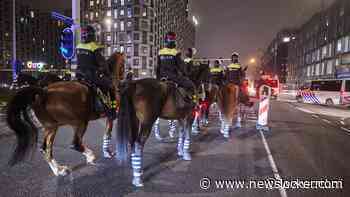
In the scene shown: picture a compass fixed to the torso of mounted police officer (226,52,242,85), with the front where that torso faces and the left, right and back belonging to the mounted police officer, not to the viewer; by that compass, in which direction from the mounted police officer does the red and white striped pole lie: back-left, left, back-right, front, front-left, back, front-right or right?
front-right

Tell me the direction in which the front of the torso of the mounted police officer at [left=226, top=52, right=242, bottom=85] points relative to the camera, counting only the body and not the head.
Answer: away from the camera

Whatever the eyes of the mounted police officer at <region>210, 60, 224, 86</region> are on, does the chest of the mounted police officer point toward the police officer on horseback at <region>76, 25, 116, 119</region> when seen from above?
no

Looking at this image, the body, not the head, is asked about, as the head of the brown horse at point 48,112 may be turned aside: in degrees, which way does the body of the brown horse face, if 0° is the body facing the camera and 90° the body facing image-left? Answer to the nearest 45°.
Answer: approximately 225°

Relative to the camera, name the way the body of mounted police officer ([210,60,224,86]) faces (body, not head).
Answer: away from the camera

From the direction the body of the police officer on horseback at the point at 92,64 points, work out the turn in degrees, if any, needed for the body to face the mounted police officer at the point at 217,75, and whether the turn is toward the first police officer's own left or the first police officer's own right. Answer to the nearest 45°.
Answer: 0° — they already face them

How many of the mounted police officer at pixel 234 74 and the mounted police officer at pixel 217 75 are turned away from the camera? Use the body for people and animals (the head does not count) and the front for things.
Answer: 2

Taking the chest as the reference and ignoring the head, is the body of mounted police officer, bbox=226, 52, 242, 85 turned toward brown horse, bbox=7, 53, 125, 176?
no

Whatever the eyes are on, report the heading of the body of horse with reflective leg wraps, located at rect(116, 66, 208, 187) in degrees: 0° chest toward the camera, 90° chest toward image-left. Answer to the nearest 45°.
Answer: approximately 225°

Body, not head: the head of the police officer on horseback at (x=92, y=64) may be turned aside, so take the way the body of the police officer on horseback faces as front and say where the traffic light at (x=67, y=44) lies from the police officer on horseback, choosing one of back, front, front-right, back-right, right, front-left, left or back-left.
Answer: front-left

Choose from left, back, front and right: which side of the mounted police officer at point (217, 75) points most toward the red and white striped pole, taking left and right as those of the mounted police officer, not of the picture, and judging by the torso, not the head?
right

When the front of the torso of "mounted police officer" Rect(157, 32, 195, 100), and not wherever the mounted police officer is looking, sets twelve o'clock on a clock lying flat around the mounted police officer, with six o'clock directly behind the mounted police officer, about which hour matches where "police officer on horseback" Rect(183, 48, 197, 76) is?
The police officer on horseback is roughly at 11 o'clock from the mounted police officer.

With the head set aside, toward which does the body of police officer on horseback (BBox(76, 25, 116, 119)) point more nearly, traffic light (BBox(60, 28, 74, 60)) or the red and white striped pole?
the red and white striped pole

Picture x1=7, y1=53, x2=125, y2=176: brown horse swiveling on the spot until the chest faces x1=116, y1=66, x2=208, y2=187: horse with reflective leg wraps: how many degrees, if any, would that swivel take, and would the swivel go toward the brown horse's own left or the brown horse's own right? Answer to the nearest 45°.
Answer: approximately 45° to the brown horse's own right

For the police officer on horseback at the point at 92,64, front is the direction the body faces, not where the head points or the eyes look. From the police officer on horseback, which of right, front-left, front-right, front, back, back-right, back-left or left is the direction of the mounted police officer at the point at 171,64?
front-right
